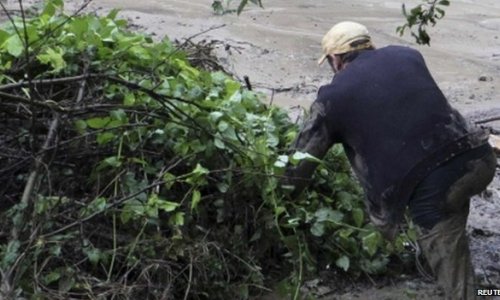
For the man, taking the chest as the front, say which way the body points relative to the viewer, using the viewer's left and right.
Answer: facing away from the viewer and to the left of the viewer

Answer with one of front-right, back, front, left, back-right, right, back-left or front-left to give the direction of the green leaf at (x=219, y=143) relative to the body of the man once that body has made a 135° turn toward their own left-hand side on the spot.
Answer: right

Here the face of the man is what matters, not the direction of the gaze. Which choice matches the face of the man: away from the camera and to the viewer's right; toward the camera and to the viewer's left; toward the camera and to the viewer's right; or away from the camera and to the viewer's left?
away from the camera and to the viewer's left
